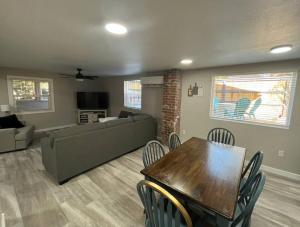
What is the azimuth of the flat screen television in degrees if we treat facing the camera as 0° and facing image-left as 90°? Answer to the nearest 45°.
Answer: approximately 0°

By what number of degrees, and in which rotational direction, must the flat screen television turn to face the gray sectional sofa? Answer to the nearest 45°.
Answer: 0° — it already faces it

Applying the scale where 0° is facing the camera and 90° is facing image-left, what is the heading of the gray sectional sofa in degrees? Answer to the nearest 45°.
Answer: approximately 135°

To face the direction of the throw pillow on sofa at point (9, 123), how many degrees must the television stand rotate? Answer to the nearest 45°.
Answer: approximately 45° to its right

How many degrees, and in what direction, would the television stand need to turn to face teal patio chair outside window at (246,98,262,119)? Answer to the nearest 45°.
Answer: approximately 45° to its left

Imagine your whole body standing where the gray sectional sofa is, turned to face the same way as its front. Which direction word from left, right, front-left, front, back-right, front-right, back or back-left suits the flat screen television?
front-right

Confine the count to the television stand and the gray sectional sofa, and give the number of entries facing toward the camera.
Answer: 1

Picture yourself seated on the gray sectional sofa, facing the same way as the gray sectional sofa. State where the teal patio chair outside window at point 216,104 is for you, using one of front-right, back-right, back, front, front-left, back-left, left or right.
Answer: back-right

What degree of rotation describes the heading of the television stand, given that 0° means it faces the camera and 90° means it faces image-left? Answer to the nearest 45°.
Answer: approximately 0°

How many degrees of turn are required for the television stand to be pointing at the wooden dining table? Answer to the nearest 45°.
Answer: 0° — it already faces it

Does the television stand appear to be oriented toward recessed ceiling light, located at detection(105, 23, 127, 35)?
yes

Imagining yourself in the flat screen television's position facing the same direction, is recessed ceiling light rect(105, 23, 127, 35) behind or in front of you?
in front

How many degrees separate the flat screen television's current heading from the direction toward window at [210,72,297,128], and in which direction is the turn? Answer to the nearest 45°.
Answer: approximately 45° to its left
